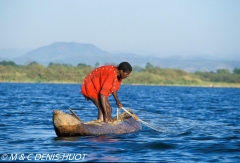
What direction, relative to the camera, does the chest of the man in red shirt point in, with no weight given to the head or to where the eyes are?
to the viewer's right
